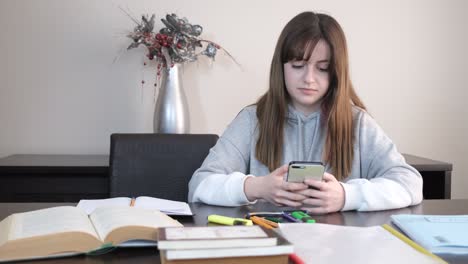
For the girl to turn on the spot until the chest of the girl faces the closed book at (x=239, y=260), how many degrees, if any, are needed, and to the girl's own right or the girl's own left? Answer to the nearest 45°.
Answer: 0° — they already face it

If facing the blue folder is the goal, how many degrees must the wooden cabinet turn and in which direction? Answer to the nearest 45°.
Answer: approximately 45° to its left

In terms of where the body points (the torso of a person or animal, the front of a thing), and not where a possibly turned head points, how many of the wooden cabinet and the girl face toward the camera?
2

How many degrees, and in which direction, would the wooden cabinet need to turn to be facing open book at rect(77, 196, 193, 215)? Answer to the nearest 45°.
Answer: approximately 45° to its left

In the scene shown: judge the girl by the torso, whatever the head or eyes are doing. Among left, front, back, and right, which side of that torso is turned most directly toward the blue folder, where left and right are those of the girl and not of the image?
front

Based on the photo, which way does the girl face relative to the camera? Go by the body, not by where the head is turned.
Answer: toward the camera

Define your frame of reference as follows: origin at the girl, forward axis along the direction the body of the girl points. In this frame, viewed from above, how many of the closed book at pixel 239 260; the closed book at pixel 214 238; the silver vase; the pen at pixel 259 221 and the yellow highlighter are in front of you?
4

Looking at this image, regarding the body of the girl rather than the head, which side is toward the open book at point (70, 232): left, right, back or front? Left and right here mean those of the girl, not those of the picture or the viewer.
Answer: front

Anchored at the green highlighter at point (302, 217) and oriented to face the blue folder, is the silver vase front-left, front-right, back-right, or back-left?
back-left
